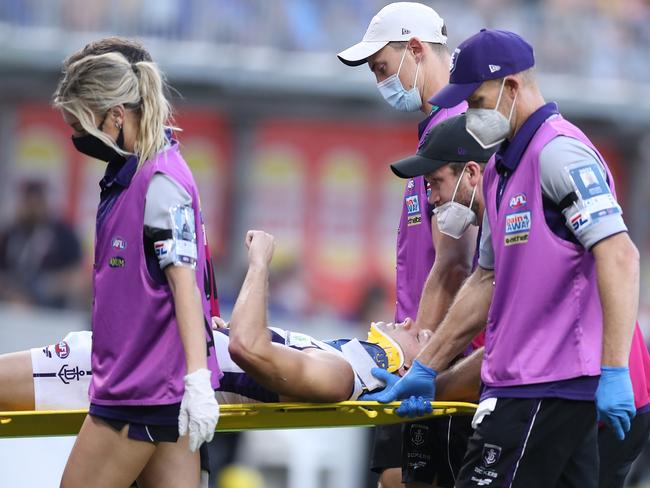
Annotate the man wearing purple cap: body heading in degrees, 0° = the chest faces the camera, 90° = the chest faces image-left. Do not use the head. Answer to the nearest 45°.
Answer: approximately 45°

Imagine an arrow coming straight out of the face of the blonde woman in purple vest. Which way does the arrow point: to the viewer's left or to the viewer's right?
to the viewer's left

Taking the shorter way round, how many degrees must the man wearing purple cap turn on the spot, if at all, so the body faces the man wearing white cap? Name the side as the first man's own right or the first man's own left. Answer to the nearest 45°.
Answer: approximately 90° to the first man's own right

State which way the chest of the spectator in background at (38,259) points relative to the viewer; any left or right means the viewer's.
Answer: facing the viewer

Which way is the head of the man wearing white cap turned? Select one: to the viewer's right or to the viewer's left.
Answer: to the viewer's left

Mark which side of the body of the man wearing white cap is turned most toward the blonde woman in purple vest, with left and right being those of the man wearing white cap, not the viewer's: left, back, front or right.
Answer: front

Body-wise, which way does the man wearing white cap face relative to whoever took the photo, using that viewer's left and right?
facing the viewer and to the left of the viewer

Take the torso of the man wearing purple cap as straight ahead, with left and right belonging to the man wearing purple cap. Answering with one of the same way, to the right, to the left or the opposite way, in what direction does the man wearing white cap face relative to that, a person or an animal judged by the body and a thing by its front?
the same way

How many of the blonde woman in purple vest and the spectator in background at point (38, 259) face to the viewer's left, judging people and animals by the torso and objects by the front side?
1

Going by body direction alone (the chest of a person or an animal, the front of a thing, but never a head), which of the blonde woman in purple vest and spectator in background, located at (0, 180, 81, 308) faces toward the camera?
the spectator in background

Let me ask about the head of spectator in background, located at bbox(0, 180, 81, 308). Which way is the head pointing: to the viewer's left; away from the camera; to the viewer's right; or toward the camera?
toward the camera

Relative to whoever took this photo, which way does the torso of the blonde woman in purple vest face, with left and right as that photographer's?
facing to the left of the viewer

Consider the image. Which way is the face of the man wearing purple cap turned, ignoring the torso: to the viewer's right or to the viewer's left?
to the viewer's left

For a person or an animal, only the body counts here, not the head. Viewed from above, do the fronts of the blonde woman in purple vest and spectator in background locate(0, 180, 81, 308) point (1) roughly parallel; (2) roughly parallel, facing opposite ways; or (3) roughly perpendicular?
roughly perpendicular
